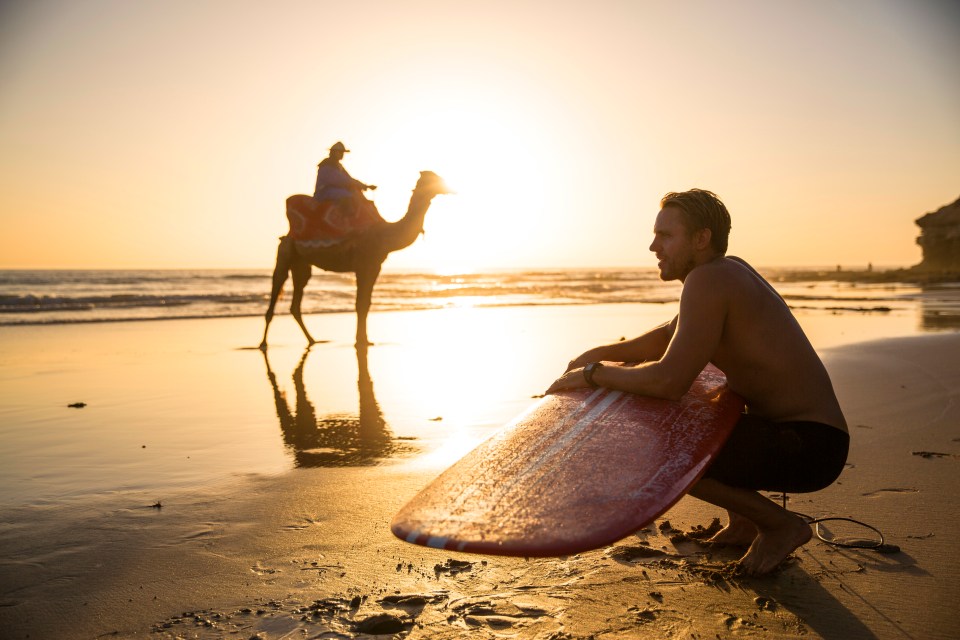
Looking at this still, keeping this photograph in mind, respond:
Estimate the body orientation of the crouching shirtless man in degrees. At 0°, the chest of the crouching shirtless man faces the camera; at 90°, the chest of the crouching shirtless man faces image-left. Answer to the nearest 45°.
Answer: approximately 90°

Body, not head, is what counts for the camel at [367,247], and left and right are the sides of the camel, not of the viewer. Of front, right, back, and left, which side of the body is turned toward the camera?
right

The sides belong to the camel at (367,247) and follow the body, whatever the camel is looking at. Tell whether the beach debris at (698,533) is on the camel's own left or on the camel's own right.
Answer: on the camel's own right

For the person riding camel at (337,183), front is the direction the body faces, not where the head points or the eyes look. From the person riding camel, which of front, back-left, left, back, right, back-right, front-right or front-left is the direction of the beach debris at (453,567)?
right

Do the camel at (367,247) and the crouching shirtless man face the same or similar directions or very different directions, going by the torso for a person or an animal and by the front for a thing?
very different directions

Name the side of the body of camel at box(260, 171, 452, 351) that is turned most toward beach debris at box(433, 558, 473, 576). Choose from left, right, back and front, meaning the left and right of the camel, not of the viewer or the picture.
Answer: right

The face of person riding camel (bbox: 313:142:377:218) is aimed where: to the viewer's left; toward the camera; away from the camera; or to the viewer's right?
to the viewer's right

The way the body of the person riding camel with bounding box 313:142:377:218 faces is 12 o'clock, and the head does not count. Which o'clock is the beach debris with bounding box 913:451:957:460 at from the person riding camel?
The beach debris is roughly at 2 o'clock from the person riding camel.

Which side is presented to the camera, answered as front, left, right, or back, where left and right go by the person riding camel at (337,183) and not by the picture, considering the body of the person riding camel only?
right

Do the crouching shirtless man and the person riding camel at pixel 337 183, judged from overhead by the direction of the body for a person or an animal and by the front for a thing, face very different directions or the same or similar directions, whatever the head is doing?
very different directions

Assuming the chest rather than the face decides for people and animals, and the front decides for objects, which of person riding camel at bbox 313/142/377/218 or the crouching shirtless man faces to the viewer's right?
the person riding camel

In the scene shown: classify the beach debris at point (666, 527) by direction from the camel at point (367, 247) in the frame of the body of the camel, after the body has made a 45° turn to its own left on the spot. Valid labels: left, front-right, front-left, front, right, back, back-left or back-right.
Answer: back-right

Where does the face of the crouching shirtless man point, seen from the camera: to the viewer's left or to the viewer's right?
to the viewer's left
